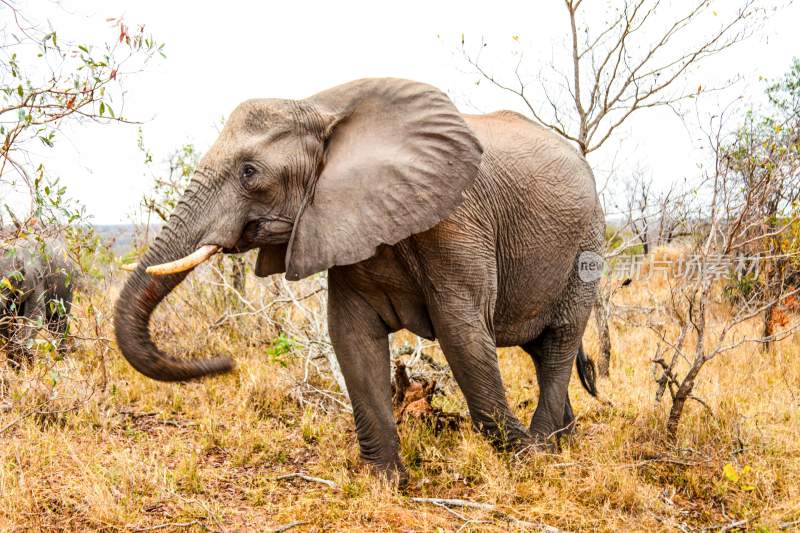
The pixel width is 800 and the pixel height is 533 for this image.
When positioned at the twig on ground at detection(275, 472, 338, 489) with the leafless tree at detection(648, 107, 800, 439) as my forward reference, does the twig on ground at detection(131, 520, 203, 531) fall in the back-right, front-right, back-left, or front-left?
back-right

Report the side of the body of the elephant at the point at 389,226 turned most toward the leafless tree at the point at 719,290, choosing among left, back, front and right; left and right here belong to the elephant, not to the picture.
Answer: back

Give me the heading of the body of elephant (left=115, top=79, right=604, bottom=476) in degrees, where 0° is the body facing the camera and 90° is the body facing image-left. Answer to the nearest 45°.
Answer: approximately 45°
